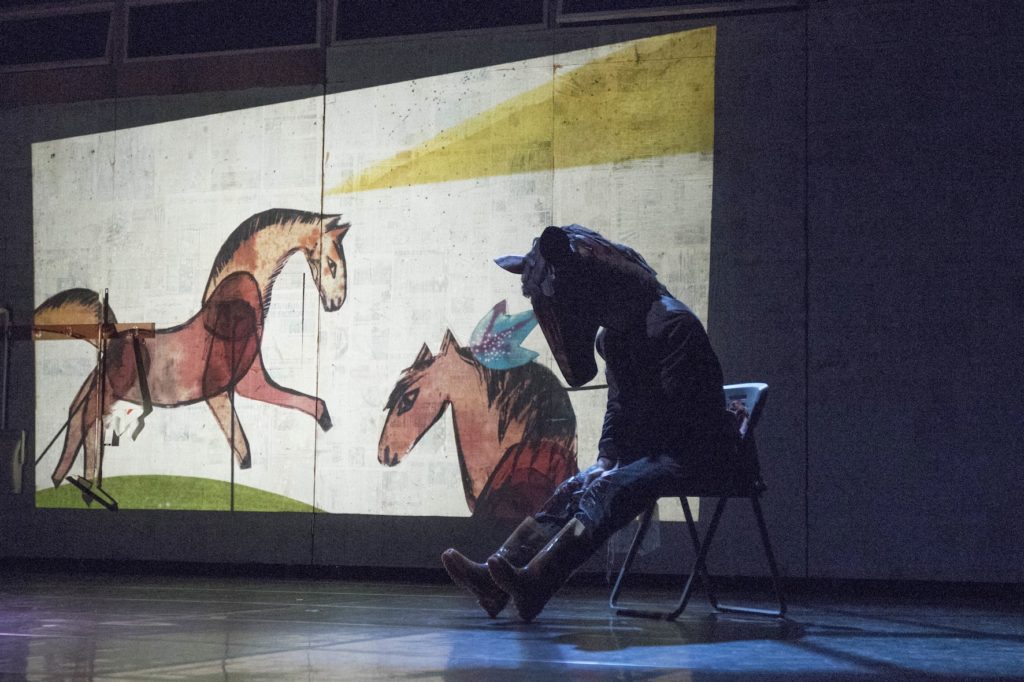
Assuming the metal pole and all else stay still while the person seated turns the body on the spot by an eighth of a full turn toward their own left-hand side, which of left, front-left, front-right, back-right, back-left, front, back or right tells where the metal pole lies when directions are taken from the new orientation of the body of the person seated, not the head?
right

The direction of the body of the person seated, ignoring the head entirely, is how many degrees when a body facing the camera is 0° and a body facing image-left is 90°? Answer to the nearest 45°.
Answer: approximately 90°
